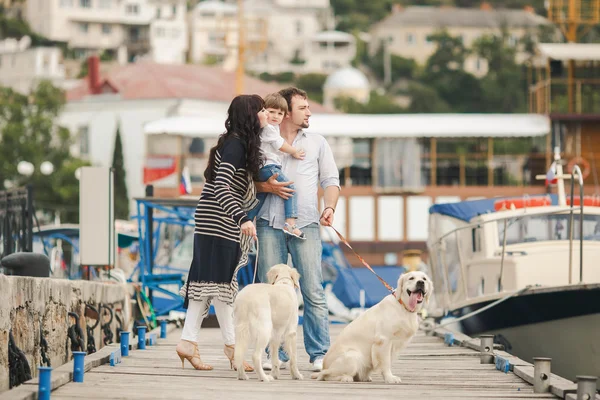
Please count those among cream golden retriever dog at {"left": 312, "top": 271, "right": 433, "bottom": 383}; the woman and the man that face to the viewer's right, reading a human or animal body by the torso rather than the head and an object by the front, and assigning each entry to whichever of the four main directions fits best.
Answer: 2

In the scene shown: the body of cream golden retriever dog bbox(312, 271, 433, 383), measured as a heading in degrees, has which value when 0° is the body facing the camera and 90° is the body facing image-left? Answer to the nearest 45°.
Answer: approximately 270°

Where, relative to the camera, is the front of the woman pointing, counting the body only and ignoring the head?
to the viewer's right

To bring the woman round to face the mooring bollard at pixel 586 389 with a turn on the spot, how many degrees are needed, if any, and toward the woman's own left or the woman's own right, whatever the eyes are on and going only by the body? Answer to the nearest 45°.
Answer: approximately 45° to the woman's own right

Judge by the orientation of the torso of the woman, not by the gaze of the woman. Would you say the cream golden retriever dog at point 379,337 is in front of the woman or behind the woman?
in front

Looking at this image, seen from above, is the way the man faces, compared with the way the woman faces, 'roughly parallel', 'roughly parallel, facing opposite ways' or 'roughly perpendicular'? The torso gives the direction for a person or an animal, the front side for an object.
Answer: roughly perpendicular

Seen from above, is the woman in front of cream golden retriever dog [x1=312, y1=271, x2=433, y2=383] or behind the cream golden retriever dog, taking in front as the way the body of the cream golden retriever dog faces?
behind

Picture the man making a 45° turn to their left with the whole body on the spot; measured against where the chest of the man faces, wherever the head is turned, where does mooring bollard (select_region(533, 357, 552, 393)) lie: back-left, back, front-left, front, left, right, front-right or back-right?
front
